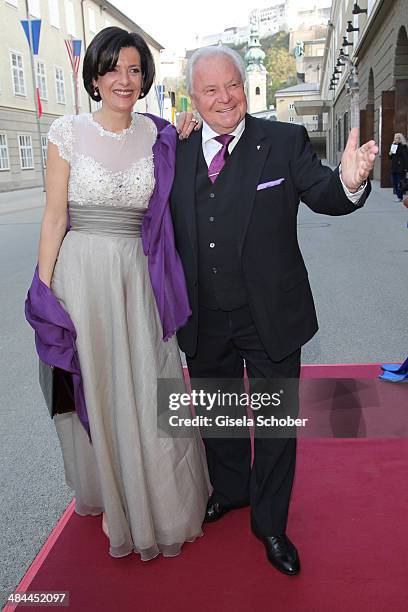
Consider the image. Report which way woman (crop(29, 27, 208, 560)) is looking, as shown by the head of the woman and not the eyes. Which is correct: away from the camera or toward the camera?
toward the camera

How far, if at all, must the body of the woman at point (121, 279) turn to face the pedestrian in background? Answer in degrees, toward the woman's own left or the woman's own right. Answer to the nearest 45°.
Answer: approximately 135° to the woman's own left

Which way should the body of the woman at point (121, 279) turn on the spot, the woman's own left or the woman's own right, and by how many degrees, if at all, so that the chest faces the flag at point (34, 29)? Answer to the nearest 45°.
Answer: approximately 180°

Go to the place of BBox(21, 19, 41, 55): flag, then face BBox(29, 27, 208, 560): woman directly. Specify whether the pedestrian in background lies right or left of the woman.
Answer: left

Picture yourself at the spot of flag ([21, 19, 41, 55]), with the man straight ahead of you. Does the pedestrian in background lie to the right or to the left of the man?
left

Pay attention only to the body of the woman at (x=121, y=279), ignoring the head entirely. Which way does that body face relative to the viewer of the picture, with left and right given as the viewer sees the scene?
facing the viewer
